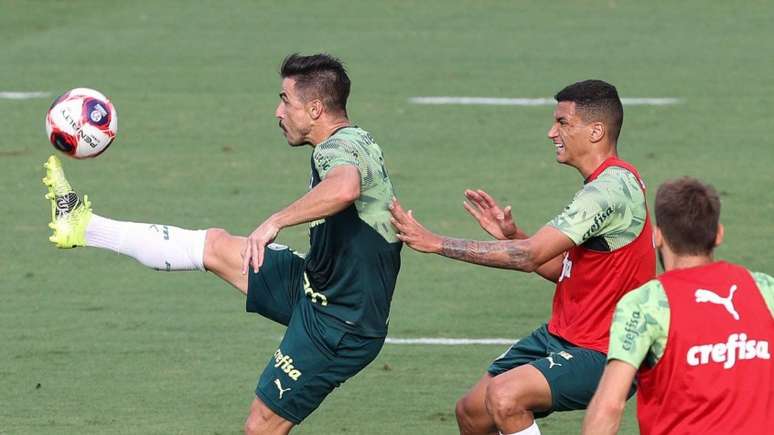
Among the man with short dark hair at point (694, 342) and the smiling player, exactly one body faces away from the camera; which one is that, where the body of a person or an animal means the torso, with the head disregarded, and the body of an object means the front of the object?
the man with short dark hair

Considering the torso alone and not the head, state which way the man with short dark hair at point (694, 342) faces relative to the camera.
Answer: away from the camera

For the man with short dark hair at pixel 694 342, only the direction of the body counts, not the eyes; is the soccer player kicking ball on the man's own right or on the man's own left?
on the man's own left

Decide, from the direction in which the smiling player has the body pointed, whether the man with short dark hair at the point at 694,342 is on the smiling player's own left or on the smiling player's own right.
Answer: on the smiling player's own left

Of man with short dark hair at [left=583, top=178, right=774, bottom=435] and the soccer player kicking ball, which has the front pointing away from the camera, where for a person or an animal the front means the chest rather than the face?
the man with short dark hair

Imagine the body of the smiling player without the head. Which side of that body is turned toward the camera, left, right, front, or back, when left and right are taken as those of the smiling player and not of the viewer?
left

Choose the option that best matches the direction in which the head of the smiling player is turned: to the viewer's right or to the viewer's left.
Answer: to the viewer's left

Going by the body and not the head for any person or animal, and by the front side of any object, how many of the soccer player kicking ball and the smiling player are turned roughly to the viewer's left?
2

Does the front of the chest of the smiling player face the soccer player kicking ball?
yes

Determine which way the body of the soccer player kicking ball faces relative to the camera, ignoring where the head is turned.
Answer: to the viewer's left

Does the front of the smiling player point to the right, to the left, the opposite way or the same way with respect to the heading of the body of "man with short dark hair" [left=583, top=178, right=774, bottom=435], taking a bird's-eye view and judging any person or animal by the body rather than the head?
to the left
